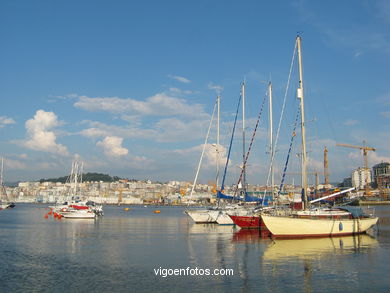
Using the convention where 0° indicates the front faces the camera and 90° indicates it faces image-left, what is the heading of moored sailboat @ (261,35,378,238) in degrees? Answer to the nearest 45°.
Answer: approximately 90°
